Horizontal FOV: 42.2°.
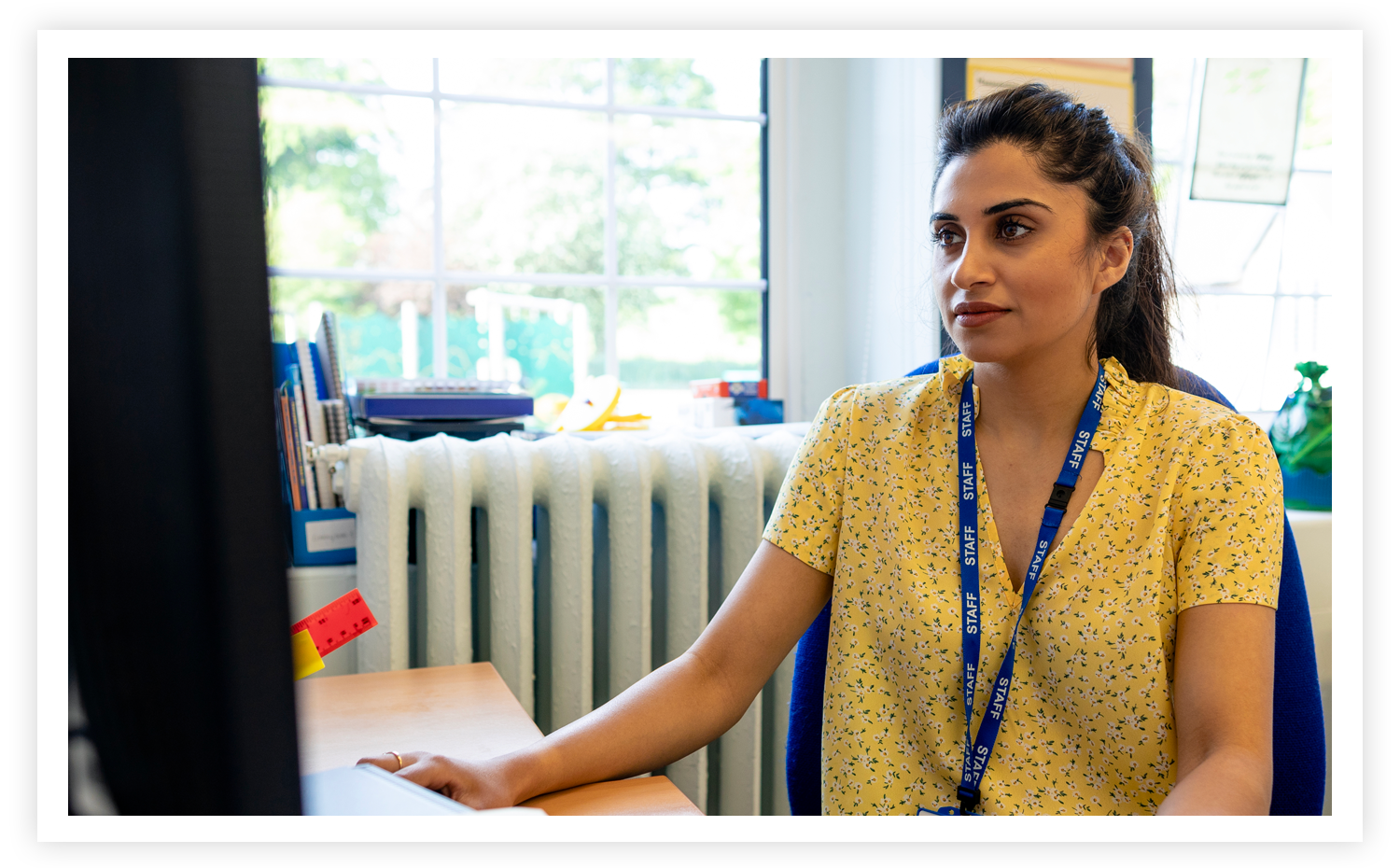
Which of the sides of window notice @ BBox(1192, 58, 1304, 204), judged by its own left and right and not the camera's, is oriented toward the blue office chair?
front

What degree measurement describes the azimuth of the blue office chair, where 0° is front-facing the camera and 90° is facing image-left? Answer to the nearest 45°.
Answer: approximately 0°

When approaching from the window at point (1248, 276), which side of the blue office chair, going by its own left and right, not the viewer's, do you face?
back

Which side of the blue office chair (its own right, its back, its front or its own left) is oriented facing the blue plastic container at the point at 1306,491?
back

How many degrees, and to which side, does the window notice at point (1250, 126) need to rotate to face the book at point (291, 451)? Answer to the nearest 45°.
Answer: approximately 45° to its right

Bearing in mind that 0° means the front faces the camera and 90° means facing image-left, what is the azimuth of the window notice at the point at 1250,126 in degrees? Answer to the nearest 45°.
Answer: approximately 0°

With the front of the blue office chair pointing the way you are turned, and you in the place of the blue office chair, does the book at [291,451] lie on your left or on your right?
on your right
